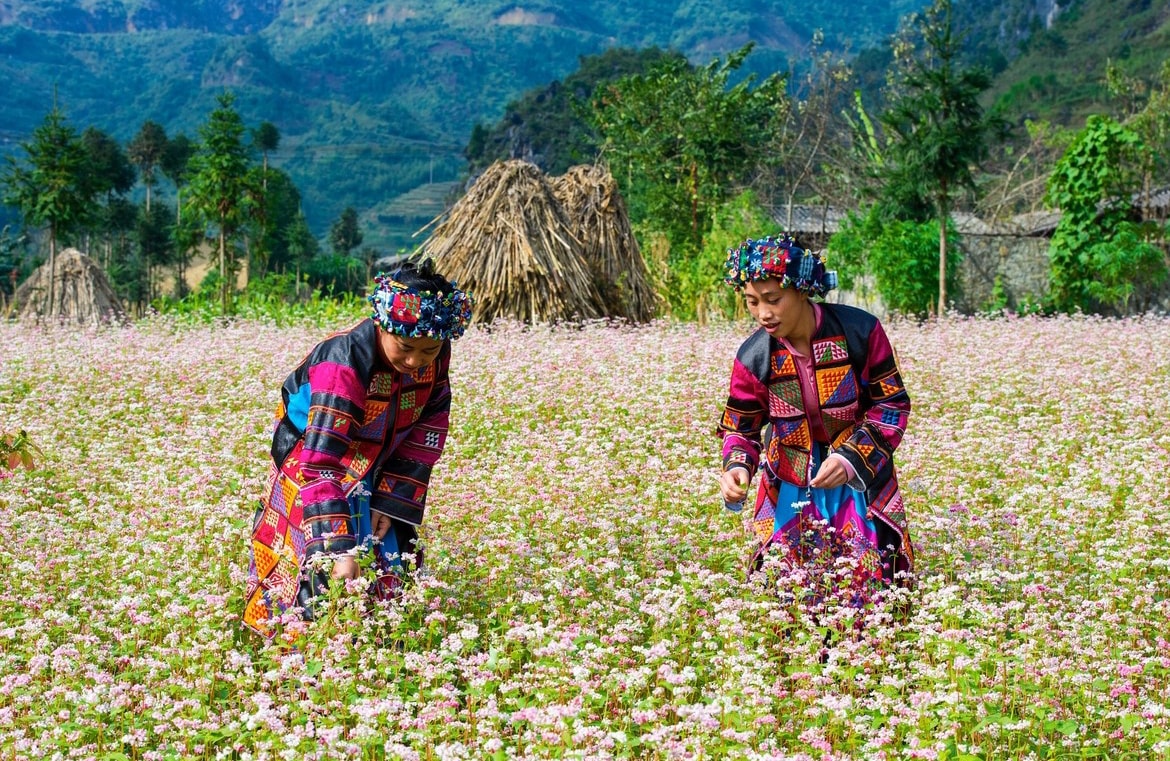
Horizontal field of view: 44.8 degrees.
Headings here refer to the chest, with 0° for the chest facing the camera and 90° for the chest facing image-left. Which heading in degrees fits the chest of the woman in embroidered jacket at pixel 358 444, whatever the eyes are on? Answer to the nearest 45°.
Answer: approximately 315°

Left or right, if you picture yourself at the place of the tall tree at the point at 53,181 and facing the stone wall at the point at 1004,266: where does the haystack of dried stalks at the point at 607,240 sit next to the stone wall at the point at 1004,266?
right

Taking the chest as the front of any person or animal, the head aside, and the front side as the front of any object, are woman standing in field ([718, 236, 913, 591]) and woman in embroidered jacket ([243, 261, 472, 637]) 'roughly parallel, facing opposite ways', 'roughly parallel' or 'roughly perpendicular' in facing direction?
roughly perpendicular

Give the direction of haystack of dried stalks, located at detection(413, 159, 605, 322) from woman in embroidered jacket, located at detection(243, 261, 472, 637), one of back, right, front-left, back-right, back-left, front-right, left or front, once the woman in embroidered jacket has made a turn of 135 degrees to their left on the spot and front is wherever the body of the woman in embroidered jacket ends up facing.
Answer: front

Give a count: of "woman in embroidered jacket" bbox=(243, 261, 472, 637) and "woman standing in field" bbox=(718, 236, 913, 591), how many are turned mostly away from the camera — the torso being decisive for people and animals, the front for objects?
0

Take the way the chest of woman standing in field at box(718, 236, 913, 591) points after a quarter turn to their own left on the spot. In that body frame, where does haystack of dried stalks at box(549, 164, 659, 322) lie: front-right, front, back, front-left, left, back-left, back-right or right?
back-left

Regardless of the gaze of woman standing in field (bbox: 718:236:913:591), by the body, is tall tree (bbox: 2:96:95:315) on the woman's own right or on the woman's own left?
on the woman's own right

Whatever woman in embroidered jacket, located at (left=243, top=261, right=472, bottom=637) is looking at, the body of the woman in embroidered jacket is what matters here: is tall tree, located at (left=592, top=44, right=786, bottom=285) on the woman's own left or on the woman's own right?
on the woman's own left

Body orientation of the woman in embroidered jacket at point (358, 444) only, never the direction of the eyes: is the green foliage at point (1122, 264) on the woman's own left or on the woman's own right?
on the woman's own left

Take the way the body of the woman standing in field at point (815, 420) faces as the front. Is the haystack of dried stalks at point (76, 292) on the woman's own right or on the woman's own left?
on the woman's own right

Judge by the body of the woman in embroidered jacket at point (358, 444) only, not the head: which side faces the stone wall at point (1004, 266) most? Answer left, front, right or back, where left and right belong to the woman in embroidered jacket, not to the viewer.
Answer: left

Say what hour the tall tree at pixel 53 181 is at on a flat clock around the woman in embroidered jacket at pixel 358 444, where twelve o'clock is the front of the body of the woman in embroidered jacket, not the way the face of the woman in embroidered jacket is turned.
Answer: The tall tree is roughly at 7 o'clock from the woman in embroidered jacket.

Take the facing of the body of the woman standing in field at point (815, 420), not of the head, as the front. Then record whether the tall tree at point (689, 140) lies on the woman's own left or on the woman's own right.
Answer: on the woman's own right

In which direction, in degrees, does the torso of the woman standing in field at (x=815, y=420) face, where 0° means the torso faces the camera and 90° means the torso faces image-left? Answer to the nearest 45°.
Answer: approximately 45°

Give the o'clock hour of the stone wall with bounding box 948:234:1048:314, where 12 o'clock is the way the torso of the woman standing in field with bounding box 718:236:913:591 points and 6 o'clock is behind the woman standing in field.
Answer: The stone wall is roughly at 5 o'clock from the woman standing in field.

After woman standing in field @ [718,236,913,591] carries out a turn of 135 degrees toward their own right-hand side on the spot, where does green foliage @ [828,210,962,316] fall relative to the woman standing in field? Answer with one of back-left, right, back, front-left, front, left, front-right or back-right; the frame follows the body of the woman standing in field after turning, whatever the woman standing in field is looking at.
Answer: front
